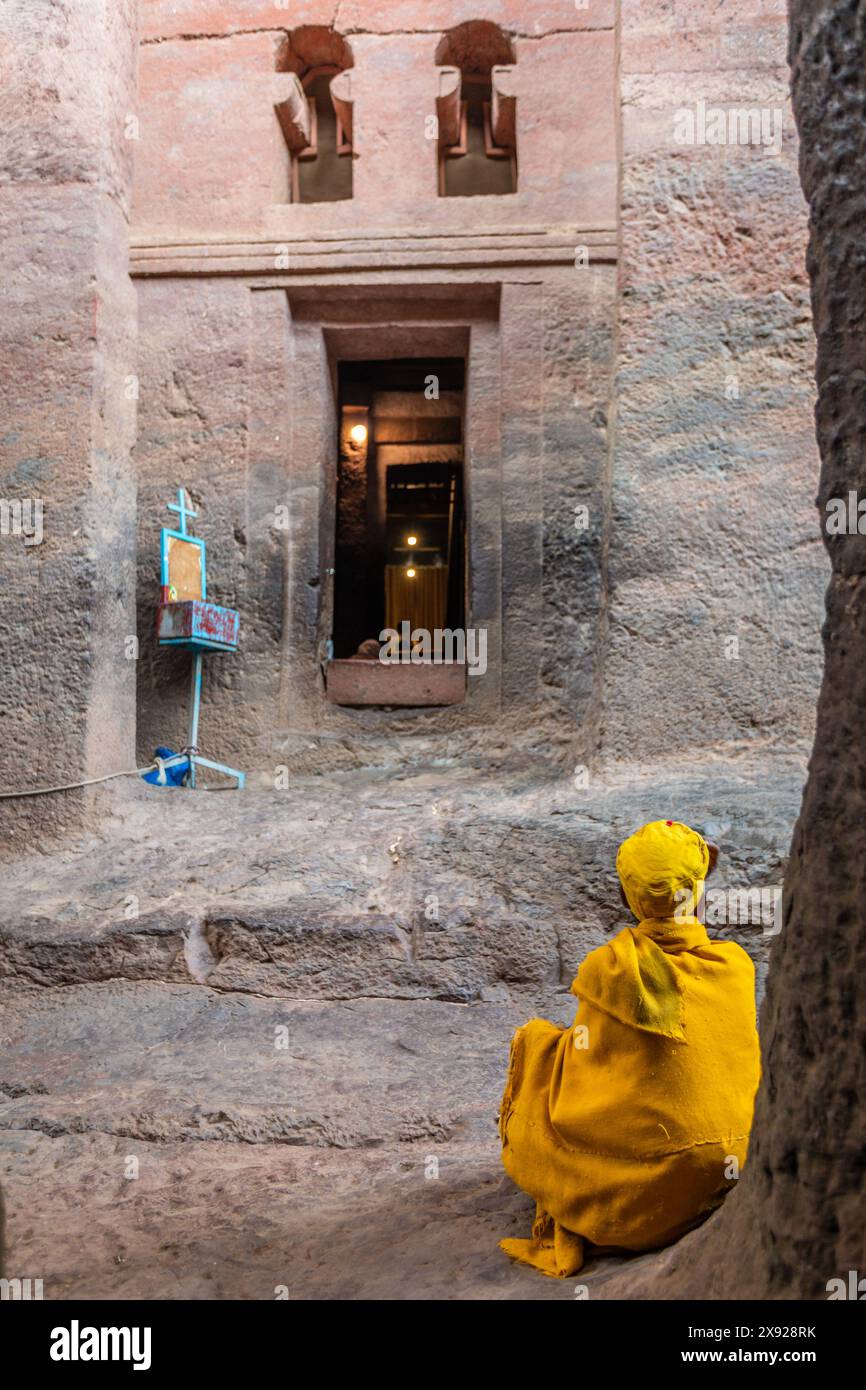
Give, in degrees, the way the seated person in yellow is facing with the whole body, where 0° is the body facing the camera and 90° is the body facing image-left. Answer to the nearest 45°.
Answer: approximately 135°

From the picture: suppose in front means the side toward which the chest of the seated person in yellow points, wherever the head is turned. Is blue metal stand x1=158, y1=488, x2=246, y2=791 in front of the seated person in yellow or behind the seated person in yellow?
in front

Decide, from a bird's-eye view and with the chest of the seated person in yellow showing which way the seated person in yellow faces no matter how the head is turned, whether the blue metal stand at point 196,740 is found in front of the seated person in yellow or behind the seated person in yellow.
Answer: in front
